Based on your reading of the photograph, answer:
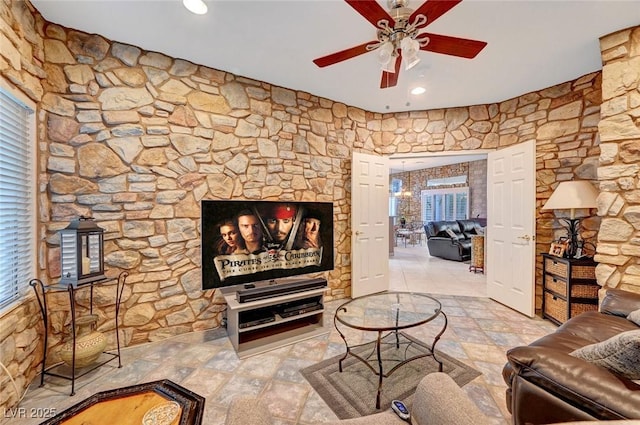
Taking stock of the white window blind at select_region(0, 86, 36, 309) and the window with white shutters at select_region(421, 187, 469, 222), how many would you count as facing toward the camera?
1

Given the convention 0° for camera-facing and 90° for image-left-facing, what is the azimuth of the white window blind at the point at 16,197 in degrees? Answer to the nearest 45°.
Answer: approximately 270°

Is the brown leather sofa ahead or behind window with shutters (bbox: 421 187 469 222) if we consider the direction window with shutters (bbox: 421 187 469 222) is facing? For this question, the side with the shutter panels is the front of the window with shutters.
ahead

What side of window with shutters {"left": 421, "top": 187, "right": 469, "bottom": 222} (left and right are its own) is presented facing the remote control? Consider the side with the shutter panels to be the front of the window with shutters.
front

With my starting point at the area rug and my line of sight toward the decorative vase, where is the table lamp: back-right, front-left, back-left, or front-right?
back-right

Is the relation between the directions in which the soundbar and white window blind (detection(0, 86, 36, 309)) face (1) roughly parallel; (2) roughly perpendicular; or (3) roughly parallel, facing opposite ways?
roughly perpendicular

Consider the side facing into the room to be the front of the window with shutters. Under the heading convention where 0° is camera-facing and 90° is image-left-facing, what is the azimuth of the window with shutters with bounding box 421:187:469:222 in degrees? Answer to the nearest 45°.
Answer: approximately 0°

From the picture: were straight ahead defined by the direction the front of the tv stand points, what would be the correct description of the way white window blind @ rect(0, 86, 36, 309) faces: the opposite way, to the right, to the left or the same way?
to the left

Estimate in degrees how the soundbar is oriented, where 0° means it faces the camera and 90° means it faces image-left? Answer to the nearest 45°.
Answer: approximately 315°
